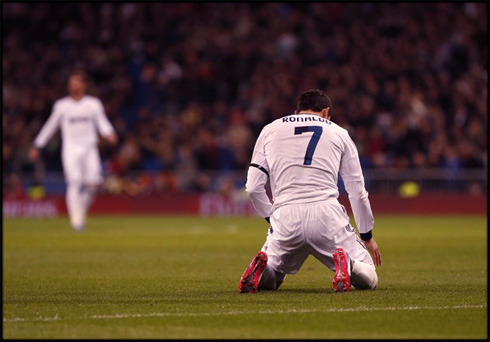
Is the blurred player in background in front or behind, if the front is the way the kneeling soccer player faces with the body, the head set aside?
in front

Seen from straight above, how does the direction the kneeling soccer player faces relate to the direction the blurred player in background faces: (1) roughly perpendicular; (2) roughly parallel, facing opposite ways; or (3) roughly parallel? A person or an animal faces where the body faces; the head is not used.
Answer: roughly parallel, facing opposite ways

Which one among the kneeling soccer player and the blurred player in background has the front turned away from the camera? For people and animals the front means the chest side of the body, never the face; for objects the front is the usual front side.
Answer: the kneeling soccer player

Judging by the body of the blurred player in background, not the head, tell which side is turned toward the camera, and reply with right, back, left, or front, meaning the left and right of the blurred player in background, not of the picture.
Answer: front

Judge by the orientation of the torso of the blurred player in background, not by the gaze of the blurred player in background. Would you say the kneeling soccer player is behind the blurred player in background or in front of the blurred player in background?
in front

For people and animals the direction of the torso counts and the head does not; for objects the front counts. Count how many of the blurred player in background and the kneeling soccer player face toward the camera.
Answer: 1

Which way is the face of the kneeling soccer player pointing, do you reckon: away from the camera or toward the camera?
away from the camera

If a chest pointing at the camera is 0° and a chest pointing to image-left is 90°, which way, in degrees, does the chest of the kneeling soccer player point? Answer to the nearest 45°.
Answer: approximately 180°
